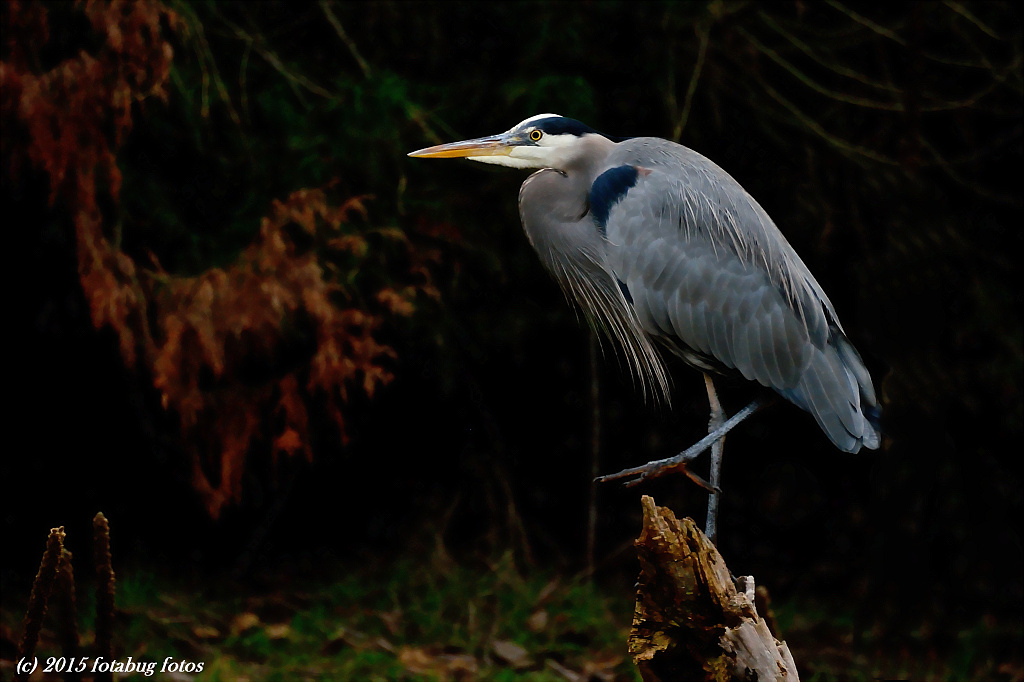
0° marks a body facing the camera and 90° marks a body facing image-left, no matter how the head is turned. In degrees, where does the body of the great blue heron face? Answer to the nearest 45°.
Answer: approximately 90°

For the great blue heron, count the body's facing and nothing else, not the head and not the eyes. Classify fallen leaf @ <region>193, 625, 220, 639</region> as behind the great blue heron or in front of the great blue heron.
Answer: in front
